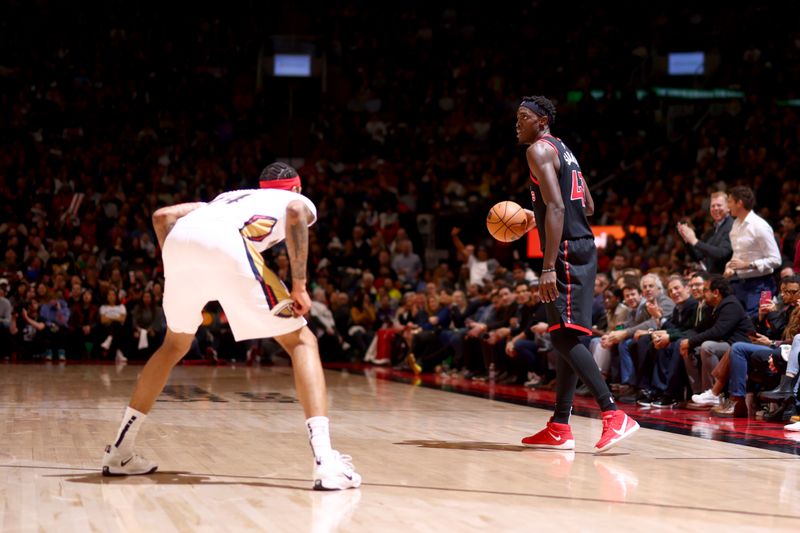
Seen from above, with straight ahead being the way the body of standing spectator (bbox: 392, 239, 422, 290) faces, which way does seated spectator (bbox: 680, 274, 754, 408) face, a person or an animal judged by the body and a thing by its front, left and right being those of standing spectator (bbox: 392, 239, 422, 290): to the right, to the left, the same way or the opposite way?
to the right

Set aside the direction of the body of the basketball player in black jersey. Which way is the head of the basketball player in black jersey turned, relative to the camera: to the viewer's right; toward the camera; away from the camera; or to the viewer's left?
to the viewer's left

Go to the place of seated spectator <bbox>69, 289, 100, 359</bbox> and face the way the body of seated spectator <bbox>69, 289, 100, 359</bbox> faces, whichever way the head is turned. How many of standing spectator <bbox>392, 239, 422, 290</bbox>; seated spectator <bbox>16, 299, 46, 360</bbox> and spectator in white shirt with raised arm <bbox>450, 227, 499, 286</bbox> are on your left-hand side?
2

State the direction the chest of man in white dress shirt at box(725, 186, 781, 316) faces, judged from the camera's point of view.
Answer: to the viewer's left

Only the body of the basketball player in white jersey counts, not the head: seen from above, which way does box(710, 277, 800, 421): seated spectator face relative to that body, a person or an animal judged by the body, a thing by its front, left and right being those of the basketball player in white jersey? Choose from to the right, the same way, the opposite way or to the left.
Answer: to the left

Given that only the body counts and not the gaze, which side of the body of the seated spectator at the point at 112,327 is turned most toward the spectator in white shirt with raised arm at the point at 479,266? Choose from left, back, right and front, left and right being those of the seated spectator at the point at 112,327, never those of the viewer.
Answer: left

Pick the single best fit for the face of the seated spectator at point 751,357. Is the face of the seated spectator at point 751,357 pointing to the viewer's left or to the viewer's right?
to the viewer's left

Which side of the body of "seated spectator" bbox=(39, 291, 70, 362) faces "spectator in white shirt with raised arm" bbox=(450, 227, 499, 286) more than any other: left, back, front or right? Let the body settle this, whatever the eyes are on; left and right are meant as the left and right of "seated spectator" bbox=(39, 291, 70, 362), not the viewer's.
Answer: left

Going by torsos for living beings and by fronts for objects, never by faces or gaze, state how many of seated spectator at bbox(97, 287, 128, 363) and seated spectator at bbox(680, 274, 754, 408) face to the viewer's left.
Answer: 1

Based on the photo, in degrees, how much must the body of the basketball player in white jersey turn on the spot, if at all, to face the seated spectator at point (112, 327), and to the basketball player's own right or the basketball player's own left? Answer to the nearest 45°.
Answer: approximately 45° to the basketball player's own left
